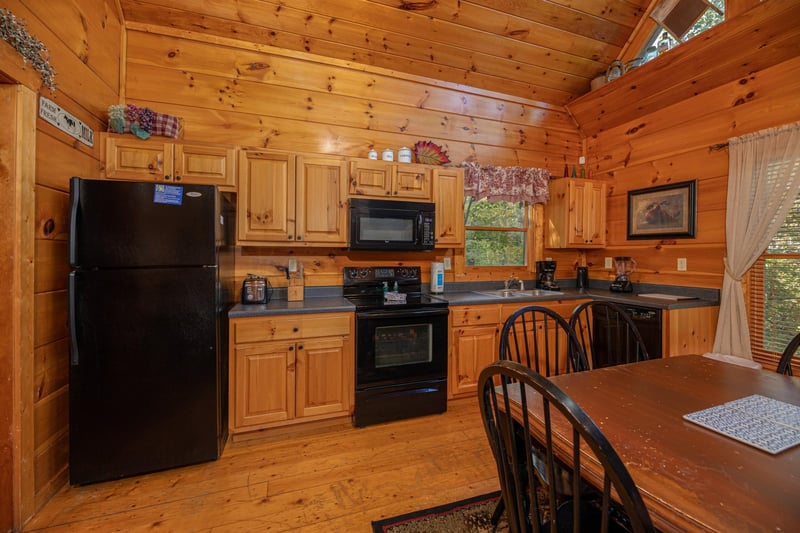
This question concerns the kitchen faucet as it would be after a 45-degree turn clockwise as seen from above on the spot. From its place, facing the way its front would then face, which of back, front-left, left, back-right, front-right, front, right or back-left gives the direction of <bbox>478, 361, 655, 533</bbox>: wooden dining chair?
front

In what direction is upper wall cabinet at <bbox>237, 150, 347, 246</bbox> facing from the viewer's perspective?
toward the camera

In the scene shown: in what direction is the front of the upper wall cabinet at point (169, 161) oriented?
toward the camera

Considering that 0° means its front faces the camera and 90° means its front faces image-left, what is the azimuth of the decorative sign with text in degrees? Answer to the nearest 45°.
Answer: approximately 315°

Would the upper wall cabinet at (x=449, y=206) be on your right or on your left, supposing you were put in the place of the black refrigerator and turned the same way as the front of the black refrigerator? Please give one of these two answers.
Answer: on your left

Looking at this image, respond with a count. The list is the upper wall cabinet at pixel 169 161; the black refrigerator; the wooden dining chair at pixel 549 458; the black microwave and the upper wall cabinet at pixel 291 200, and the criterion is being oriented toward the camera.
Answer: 4

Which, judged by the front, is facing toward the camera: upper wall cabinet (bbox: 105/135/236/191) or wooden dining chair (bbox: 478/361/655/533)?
the upper wall cabinet

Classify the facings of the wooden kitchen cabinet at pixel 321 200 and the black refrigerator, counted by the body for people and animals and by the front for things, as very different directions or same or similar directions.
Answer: same or similar directions

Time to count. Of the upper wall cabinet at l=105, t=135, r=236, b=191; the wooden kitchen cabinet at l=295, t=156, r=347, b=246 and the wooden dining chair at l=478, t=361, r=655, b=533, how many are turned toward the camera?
2

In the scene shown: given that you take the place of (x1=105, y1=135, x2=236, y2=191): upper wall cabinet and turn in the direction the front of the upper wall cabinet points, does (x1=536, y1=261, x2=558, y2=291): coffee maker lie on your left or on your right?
on your left

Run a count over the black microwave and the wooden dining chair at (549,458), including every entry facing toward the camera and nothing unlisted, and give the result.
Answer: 1

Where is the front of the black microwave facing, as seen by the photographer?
facing the viewer

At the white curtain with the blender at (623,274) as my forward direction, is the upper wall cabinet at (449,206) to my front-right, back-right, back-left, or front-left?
front-left

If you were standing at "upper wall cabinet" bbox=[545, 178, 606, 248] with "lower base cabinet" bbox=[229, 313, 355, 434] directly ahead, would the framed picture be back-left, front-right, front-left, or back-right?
back-left

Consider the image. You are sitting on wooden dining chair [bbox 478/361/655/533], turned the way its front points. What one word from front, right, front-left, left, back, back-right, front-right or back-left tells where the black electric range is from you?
left

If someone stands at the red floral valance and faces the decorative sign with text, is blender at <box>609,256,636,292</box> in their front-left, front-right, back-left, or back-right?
back-left

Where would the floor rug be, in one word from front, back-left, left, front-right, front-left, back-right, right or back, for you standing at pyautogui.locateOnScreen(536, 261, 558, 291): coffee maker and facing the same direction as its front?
front-right
